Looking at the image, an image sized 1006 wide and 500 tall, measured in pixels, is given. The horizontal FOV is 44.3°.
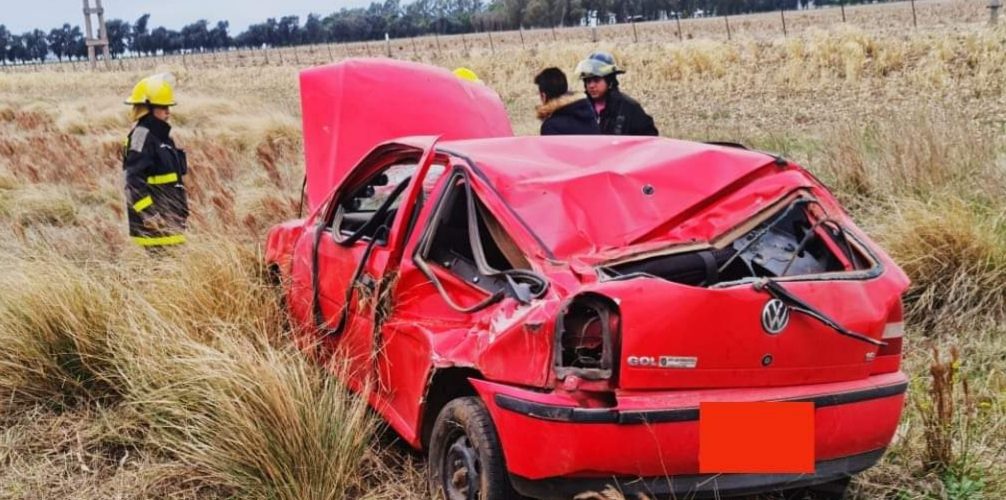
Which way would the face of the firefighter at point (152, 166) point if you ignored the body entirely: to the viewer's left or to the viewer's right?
to the viewer's right

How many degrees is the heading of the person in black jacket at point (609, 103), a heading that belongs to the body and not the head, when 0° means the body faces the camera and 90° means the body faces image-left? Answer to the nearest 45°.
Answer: approximately 45°

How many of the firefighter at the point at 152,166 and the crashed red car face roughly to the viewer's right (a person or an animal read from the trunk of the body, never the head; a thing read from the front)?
1

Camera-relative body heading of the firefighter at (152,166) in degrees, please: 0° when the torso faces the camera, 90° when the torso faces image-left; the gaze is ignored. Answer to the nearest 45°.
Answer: approximately 270°

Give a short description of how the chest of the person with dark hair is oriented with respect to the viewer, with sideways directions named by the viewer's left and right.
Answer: facing away from the viewer and to the left of the viewer

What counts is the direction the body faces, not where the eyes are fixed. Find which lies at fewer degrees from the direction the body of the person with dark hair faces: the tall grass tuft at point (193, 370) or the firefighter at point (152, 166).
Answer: the firefighter

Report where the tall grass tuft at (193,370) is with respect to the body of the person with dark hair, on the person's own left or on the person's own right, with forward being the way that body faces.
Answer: on the person's own left

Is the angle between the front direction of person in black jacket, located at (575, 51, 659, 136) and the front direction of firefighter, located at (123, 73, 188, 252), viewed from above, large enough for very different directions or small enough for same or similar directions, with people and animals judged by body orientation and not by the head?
very different directions

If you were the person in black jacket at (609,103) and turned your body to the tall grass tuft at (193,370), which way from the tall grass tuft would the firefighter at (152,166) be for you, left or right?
right

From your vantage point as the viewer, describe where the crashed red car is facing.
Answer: facing away from the viewer and to the left of the viewer

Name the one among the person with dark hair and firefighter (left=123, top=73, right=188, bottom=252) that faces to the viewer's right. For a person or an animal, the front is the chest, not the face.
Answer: the firefighter
